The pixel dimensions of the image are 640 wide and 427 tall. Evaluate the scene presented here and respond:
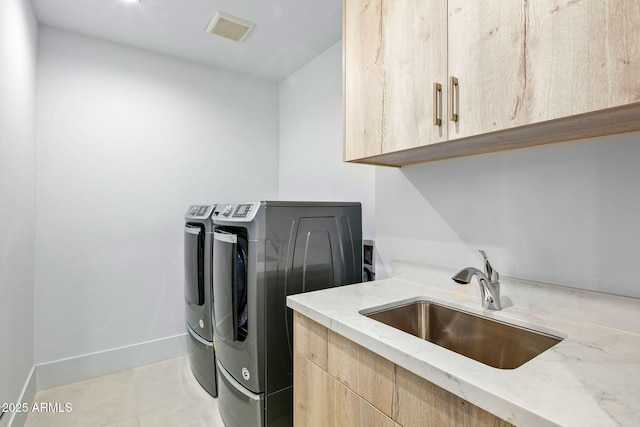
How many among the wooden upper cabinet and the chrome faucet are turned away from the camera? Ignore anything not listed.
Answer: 0

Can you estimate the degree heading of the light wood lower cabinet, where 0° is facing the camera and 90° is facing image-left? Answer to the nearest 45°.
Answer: approximately 45°

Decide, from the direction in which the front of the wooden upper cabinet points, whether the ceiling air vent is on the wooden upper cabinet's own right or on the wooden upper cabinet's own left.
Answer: on the wooden upper cabinet's own right

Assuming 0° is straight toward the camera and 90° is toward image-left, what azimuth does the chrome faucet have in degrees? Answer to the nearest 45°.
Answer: approximately 45°

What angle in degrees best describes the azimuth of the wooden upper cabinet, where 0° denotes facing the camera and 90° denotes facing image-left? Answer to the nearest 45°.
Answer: approximately 45°
